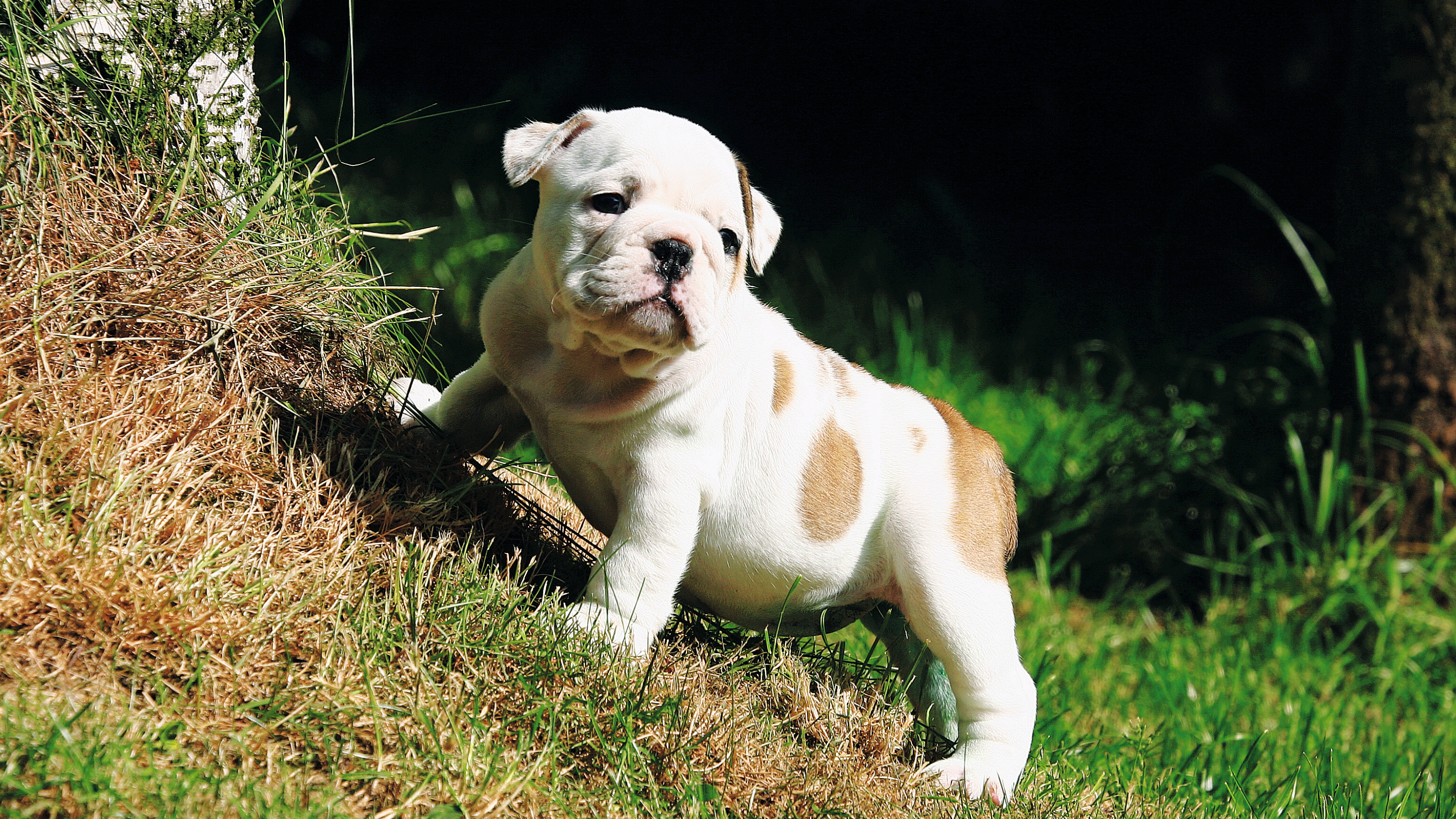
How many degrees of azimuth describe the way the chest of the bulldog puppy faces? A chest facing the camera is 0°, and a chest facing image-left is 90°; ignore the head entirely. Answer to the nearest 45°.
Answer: approximately 45°

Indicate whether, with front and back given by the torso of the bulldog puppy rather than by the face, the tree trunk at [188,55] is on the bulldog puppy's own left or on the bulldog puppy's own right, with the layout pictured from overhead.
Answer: on the bulldog puppy's own right

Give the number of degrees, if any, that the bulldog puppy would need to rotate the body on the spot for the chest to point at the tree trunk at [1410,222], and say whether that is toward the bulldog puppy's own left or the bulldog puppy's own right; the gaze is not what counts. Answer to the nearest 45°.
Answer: approximately 180°
